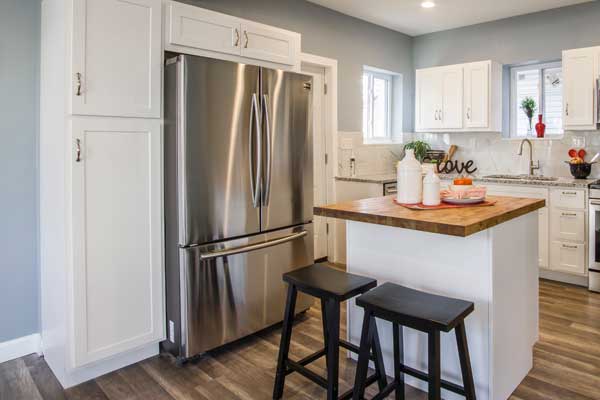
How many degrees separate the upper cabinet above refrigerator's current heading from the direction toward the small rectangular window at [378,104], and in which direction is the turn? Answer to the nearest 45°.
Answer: approximately 90° to its left

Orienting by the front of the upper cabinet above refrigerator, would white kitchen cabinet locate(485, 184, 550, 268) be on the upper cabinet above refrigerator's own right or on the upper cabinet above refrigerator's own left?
on the upper cabinet above refrigerator's own left

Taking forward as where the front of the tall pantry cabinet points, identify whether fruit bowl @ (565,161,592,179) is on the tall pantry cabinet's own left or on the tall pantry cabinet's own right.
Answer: on the tall pantry cabinet's own left

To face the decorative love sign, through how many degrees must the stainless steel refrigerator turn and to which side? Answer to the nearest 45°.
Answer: approximately 90° to its left

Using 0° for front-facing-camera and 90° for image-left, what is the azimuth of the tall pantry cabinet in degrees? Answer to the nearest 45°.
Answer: approximately 315°

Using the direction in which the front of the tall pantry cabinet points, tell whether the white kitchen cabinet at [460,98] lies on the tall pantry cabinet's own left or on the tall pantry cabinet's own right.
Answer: on the tall pantry cabinet's own left

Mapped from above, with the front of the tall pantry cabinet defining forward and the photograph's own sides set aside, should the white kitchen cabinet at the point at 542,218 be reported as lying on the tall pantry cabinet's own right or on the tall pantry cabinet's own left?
on the tall pantry cabinet's own left
